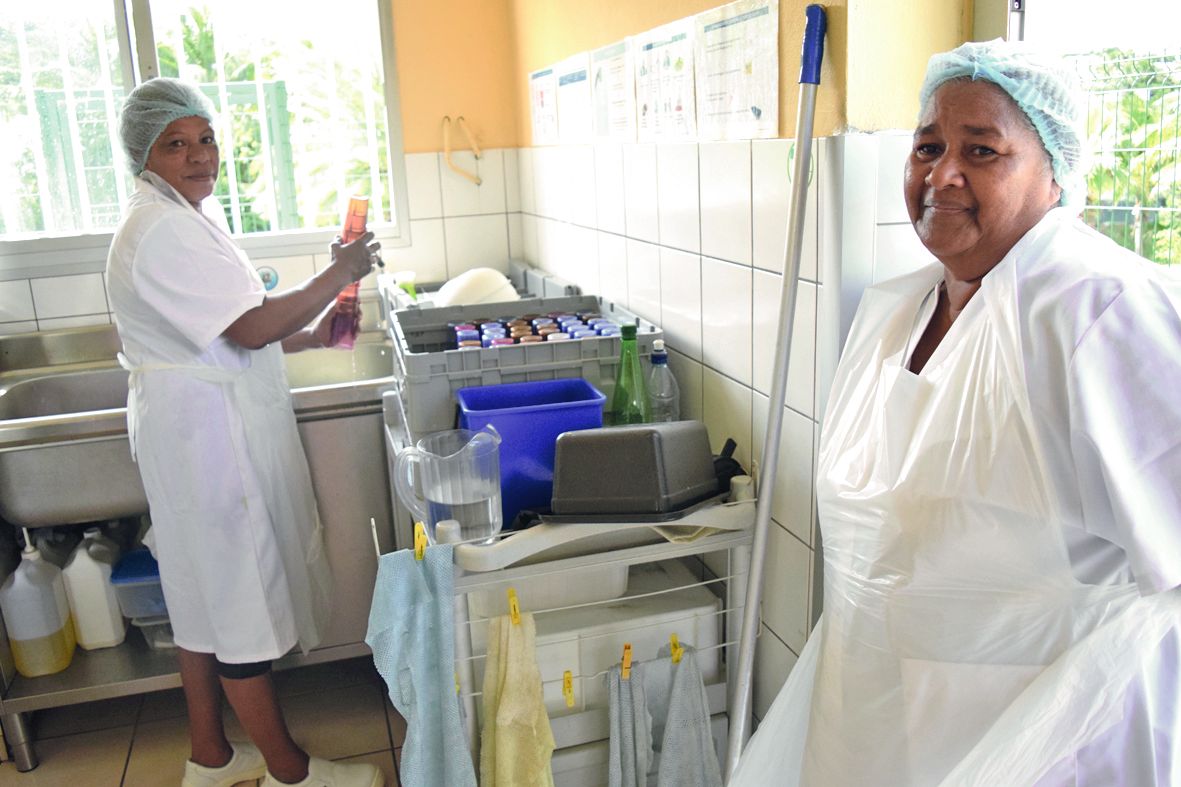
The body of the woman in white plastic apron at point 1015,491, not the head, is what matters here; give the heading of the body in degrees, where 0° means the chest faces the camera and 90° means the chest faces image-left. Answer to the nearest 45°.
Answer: approximately 45°

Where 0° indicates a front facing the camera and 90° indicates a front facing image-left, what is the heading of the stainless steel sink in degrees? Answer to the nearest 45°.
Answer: approximately 0°

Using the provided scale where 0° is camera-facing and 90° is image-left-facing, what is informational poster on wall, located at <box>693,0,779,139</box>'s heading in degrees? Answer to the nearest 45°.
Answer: approximately 45°

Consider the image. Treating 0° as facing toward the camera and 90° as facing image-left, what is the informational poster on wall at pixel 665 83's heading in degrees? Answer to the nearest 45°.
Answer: approximately 45°

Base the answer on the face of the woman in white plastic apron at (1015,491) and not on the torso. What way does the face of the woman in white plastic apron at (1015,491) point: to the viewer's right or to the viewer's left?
to the viewer's left

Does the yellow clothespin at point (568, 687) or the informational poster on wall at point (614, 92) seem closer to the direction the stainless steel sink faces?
the yellow clothespin

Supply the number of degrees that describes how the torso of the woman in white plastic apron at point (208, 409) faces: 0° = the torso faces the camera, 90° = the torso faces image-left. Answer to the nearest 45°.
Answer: approximately 270°
